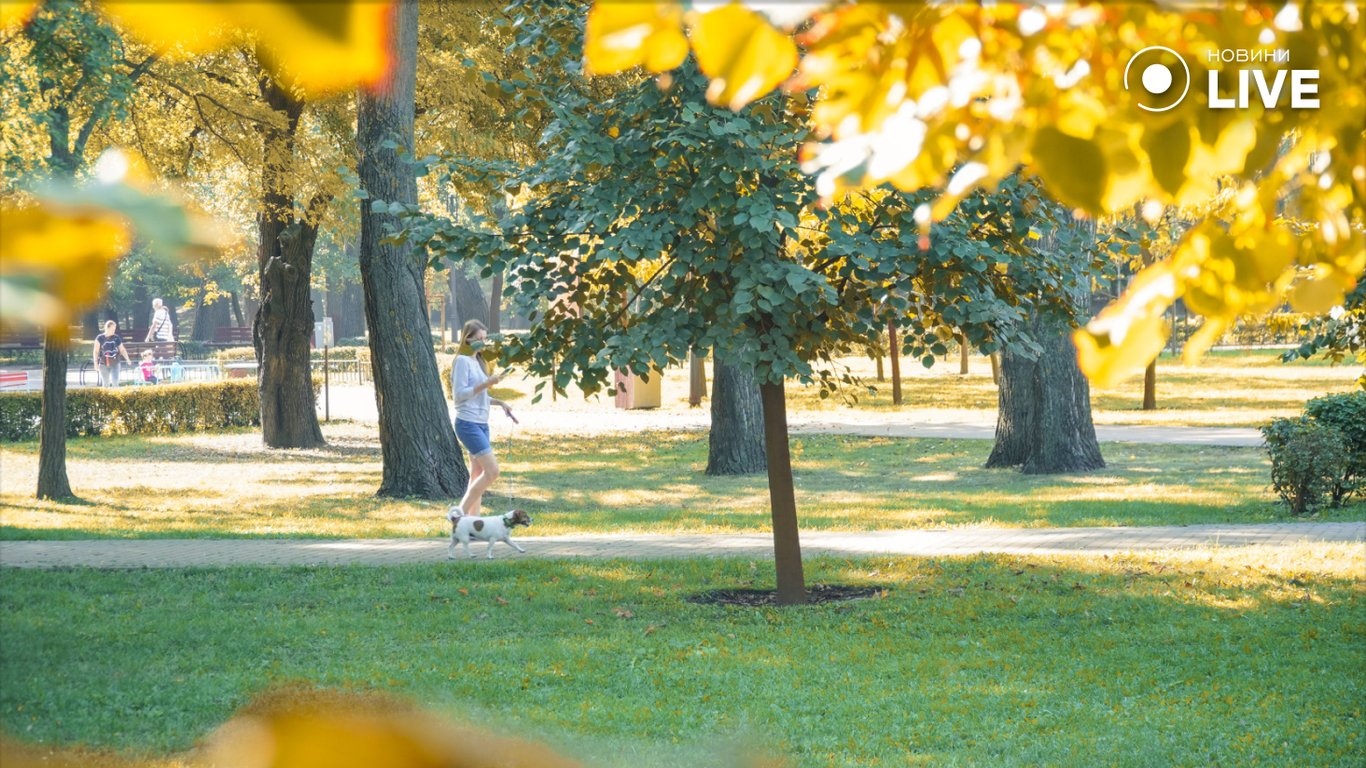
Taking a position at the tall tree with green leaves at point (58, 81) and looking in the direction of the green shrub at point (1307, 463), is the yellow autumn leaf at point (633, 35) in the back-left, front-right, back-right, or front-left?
front-right

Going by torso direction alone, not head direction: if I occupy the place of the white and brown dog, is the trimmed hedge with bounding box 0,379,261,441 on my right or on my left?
on my left

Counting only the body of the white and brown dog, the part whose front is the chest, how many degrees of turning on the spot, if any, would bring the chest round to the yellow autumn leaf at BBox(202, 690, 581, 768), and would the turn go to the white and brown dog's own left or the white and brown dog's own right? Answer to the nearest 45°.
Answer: approximately 90° to the white and brown dog's own right

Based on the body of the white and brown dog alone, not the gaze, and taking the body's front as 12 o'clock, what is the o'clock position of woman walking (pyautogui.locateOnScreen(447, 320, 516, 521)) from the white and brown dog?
The woman walking is roughly at 9 o'clock from the white and brown dog.

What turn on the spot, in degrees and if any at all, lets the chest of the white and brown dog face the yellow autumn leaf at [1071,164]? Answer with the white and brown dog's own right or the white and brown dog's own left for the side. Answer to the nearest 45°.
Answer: approximately 90° to the white and brown dog's own right

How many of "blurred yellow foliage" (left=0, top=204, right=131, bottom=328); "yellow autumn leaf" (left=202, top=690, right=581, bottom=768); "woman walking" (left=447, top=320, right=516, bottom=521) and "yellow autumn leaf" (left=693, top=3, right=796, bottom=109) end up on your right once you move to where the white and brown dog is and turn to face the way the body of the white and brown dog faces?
3

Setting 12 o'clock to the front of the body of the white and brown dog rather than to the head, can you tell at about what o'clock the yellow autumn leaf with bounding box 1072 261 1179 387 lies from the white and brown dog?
The yellow autumn leaf is roughly at 3 o'clock from the white and brown dog.

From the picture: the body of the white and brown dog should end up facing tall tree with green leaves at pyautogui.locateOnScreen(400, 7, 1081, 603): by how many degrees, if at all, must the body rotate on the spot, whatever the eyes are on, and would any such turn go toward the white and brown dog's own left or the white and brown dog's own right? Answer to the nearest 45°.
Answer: approximately 45° to the white and brown dog's own right

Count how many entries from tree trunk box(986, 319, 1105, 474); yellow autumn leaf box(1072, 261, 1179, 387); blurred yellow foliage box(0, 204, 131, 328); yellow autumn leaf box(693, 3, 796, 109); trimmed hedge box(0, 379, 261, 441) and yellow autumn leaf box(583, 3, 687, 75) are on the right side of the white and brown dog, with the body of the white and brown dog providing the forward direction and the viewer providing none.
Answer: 4

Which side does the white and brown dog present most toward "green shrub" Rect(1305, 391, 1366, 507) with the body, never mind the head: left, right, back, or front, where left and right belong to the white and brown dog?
front

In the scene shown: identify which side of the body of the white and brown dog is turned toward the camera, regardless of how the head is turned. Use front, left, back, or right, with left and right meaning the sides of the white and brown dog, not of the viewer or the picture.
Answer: right

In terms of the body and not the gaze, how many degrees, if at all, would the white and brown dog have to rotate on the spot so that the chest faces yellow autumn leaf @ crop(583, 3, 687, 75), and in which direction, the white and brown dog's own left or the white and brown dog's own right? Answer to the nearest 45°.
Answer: approximately 90° to the white and brown dog's own right

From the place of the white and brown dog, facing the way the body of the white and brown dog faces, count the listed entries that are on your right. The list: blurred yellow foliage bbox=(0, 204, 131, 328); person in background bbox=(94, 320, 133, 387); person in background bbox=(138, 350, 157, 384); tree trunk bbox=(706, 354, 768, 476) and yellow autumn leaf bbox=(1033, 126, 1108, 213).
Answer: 2

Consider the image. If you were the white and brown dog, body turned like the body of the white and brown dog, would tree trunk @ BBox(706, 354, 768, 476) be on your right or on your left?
on your left

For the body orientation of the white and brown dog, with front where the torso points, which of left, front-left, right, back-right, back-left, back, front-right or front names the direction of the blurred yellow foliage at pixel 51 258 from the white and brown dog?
right

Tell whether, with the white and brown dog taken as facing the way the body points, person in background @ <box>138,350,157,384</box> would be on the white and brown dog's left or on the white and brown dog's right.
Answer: on the white and brown dog's left
